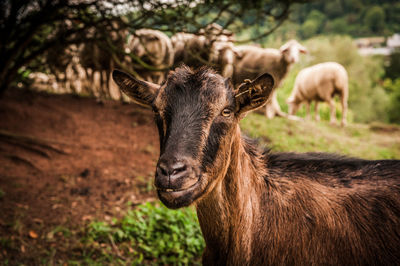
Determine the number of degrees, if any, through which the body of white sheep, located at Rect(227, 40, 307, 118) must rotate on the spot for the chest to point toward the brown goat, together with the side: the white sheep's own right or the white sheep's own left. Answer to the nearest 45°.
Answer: approximately 90° to the white sheep's own right

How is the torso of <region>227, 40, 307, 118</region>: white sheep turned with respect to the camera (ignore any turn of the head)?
to the viewer's right

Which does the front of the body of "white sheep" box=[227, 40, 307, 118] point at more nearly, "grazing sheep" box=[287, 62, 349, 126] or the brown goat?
the grazing sheep

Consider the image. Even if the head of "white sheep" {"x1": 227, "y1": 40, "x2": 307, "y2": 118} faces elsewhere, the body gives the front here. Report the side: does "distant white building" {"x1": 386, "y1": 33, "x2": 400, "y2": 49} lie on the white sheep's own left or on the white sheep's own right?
on the white sheep's own left
